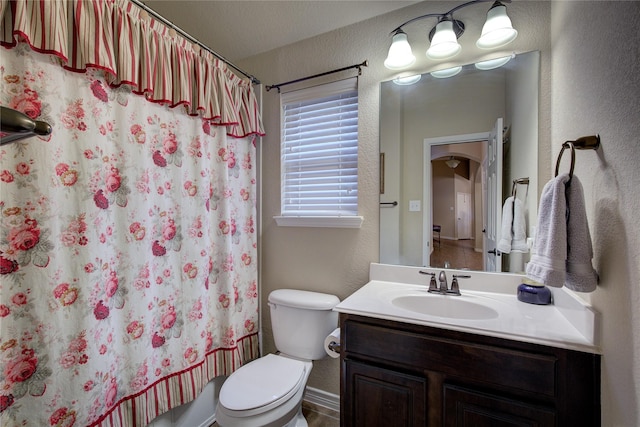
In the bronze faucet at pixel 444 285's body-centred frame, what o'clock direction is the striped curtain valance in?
The striped curtain valance is roughly at 2 o'clock from the bronze faucet.

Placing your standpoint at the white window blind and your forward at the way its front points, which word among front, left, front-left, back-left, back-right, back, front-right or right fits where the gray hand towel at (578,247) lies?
left

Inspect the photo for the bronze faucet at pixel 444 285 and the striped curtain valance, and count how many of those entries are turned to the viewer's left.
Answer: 0

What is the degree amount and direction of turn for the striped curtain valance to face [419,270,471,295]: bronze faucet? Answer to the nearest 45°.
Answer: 0° — it already faces it

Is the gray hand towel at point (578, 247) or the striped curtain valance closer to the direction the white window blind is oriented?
the striped curtain valance

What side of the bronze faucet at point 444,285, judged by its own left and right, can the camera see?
front

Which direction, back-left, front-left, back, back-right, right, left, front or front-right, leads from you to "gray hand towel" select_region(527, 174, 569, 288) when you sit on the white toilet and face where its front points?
left

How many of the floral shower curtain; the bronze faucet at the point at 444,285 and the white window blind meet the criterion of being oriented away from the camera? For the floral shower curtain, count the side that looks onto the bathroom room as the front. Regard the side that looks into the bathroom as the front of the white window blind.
0

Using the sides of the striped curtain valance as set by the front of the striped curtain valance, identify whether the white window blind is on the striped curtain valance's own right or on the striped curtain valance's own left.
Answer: on the striped curtain valance's own left

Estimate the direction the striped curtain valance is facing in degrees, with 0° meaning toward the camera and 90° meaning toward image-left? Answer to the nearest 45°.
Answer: approximately 315°

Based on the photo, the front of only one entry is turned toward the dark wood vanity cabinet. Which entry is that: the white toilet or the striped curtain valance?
the striped curtain valance

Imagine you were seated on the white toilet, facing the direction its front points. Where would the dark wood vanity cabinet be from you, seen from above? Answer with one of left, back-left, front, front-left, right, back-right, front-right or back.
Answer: left

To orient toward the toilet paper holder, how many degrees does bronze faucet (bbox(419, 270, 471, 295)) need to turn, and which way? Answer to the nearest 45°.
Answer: approximately 45° to its right

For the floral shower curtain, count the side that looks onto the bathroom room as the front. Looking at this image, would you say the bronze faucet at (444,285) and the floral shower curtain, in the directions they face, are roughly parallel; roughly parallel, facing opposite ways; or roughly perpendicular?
roughly perpendicular
